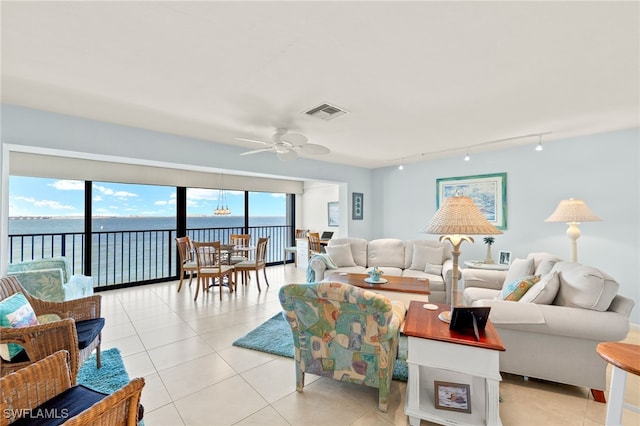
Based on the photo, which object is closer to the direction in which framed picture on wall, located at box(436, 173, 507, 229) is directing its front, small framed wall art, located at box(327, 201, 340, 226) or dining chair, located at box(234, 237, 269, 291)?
the dining chair

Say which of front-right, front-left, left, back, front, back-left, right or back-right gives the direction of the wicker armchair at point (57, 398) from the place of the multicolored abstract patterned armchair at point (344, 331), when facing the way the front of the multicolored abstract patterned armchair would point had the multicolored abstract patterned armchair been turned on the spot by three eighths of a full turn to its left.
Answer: front-left

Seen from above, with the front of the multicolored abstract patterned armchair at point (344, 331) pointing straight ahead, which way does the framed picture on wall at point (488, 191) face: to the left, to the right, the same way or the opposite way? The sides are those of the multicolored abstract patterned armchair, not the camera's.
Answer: the opposite way

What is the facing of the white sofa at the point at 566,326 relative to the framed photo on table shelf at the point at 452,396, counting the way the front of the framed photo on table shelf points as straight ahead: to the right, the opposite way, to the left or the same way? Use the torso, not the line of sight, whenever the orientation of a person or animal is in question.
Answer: to the right

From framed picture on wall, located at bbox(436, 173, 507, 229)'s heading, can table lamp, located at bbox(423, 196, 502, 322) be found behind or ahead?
ahead

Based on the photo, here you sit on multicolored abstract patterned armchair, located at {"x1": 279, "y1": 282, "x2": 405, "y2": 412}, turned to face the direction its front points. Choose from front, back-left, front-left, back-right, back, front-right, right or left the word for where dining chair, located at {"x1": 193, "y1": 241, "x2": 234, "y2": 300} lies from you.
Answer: left

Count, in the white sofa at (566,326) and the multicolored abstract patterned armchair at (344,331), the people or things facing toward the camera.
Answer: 0

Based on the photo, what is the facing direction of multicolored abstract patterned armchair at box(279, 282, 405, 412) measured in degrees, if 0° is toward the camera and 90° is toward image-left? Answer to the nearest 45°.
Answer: approximately 225°

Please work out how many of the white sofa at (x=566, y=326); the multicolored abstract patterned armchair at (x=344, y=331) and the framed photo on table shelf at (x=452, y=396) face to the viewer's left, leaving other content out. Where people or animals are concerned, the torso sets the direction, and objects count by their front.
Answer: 1

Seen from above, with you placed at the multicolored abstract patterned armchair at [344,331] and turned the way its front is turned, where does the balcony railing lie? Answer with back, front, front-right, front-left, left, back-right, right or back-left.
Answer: left

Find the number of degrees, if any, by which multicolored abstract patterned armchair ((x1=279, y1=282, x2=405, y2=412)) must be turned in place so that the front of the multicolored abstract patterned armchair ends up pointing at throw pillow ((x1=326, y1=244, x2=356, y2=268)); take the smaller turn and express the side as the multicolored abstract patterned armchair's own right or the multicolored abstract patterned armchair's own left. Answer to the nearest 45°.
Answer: approximately 45° to the multicolored abstract patterned armchair's own left

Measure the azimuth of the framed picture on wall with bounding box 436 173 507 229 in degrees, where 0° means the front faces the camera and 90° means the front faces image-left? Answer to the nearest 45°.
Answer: approximately 45°

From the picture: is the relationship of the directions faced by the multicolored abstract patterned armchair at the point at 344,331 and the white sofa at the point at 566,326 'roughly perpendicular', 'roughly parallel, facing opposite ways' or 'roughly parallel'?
roughly perpendicular

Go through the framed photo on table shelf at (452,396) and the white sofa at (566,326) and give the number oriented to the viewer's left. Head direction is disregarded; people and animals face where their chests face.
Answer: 1

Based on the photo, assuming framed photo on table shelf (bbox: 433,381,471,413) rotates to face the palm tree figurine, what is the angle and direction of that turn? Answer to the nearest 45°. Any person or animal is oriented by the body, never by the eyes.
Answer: approximately 180°

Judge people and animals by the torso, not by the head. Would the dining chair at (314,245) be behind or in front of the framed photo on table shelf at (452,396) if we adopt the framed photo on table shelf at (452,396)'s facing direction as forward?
behind

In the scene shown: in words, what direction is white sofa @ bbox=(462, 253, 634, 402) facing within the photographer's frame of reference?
facing to the left of the viewer

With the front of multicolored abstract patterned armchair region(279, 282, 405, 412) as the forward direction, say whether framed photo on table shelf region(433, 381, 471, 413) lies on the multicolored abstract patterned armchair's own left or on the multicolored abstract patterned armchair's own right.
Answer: on the multicolored abstract patterned armchair's own right
